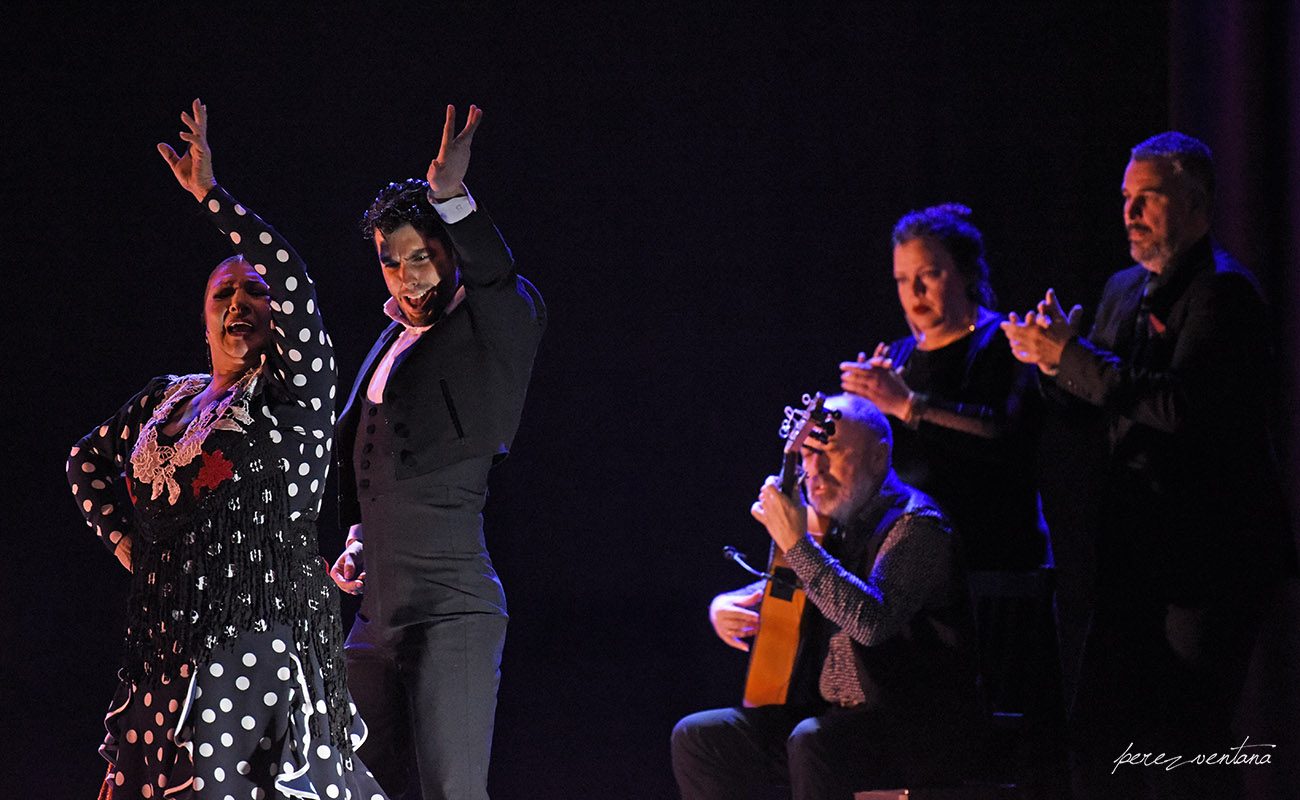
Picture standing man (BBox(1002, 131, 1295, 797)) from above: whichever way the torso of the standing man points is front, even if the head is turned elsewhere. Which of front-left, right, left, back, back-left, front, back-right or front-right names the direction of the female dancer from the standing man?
front

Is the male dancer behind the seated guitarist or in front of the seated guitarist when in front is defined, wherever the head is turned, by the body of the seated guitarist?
in front

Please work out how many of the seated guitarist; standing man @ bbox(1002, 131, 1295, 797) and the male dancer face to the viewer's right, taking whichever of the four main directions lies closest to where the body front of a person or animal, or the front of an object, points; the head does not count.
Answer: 0

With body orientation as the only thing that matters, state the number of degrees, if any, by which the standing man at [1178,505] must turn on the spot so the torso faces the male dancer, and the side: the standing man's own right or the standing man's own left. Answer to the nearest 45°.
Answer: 0° — they already face them

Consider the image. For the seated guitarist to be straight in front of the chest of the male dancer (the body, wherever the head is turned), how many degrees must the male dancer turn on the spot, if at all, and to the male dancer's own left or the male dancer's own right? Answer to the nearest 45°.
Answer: approximately 135° to the male dancer's own left

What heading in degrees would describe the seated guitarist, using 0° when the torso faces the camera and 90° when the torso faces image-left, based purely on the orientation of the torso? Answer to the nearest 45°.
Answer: approximately 45°

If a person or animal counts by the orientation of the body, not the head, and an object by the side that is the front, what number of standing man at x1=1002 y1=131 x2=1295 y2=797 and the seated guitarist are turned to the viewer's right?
0

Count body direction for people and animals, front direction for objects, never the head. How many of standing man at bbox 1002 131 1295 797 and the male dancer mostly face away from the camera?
0

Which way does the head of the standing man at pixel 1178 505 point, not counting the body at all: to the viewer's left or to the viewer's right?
to the viewer's left

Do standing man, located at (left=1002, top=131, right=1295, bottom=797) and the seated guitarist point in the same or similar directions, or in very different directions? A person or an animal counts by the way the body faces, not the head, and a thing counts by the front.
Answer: same or similar directions

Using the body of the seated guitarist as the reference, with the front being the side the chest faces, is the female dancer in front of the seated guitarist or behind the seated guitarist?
in front

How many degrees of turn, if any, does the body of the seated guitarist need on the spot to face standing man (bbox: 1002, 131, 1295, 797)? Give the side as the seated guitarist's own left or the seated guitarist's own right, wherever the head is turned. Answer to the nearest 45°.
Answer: approximately 135° to the seated guitarist's own left

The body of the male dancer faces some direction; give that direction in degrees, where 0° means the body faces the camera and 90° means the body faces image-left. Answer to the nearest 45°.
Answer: approximately 45°
